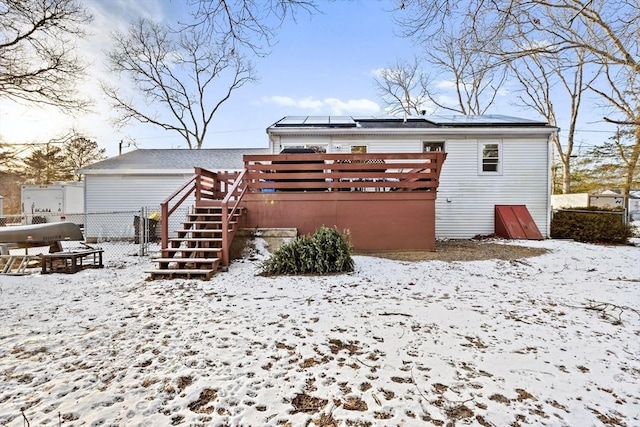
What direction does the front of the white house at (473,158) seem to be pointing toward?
away from the camera

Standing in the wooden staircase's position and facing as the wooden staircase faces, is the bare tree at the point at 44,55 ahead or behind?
behind

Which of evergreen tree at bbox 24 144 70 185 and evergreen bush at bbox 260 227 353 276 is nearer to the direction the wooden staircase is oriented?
the evergreen bush

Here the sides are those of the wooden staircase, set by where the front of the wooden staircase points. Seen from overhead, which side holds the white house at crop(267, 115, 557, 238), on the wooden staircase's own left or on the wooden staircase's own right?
on the wooden staircase's own left

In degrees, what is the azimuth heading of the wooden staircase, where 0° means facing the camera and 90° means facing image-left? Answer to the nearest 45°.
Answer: approximately 0°
